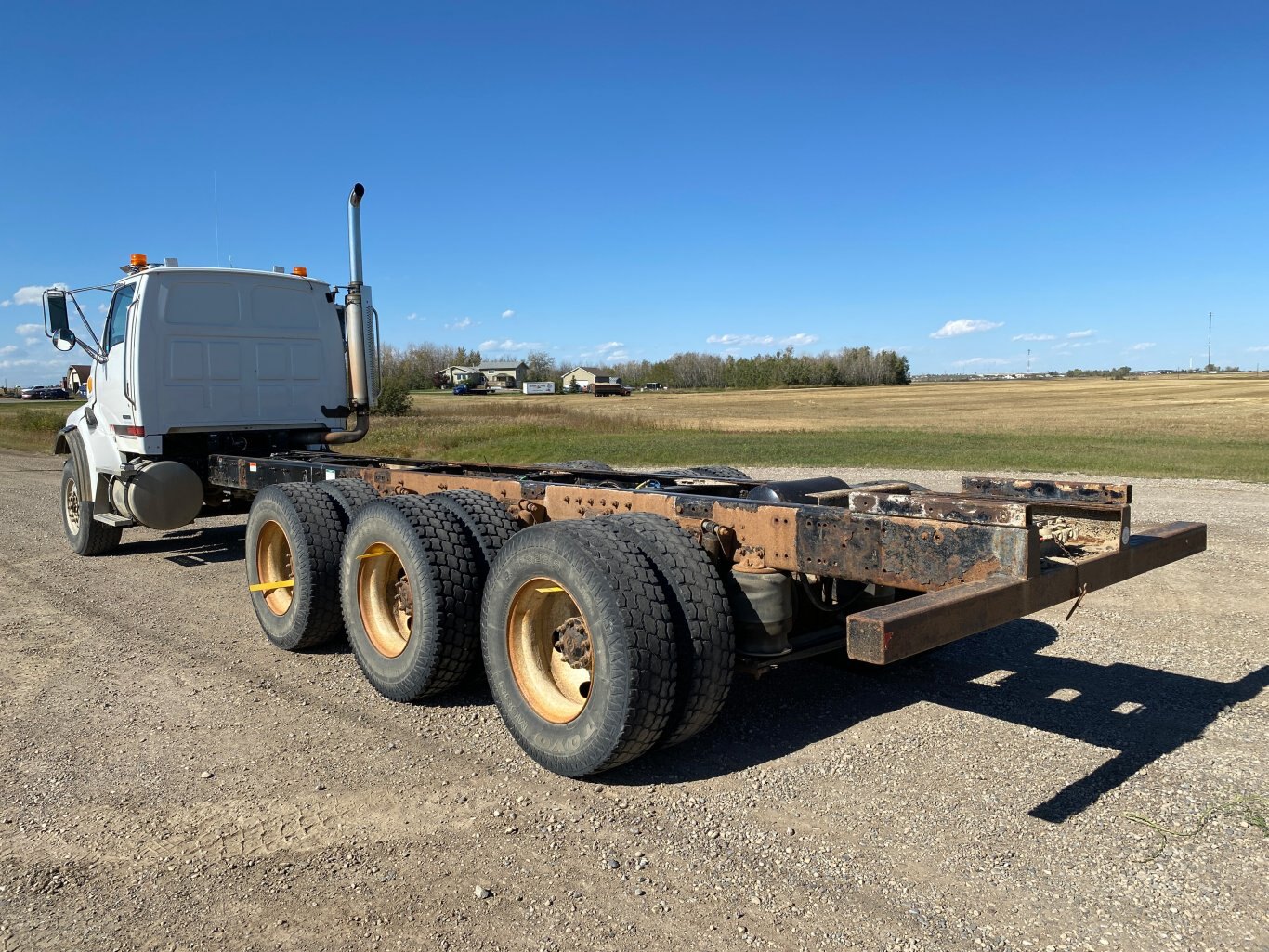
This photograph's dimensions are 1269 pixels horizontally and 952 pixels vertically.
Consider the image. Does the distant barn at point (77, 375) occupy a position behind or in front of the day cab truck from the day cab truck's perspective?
in front

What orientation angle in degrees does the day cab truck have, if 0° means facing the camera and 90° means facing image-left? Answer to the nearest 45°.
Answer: approximately 135°
